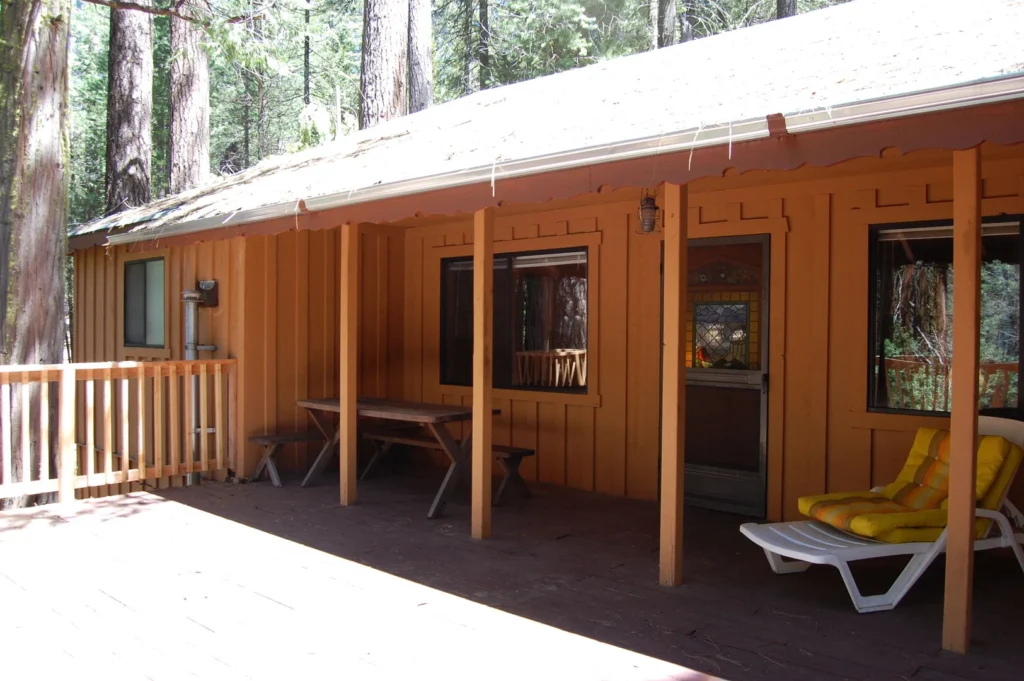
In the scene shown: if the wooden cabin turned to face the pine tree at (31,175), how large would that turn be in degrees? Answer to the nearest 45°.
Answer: approximately 45° to its right

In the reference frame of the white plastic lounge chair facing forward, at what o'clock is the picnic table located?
The picnic table is roughly at 2 o'clock from the white plastic lounge chair.

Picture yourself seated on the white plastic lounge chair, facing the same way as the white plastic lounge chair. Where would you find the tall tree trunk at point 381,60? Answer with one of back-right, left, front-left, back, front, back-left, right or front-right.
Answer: right

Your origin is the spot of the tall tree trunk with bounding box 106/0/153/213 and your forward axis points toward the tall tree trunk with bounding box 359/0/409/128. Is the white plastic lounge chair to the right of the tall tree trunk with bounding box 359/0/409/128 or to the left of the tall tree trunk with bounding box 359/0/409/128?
right

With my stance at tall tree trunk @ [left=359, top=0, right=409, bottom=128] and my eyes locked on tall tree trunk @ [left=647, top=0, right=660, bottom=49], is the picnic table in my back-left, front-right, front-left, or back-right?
back-right

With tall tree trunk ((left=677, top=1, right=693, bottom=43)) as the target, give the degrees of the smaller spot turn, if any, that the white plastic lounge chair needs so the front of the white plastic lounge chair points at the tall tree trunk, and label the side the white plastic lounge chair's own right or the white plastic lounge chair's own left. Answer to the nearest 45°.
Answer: approximately 135° to the white plastic lounge chair's own right

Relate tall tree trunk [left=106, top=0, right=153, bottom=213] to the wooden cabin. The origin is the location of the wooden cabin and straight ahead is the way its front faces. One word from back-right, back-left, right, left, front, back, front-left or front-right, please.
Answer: right

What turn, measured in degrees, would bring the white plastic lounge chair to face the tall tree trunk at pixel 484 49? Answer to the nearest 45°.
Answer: approximately 90° to its right

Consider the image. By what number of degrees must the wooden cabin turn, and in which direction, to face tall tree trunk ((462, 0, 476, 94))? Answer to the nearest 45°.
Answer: approximately 135° to its right

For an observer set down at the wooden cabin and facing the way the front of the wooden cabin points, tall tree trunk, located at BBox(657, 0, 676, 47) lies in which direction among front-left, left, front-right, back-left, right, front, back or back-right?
back-right

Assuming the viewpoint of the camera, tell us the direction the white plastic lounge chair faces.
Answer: facing the viewer and to the left of the viewer

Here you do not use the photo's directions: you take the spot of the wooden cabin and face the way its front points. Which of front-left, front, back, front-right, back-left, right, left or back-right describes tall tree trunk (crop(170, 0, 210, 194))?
right

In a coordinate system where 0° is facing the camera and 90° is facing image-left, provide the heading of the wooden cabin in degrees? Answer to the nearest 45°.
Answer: approximately 45°

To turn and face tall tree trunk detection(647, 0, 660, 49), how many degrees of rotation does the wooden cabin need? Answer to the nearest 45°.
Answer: approximately 135° to its right
